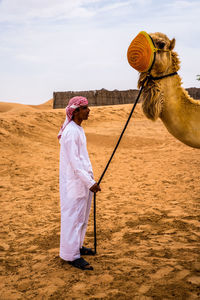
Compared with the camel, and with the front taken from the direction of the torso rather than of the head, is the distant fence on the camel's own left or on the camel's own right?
on the camel's own right

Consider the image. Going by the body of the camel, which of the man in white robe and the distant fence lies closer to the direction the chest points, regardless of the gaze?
the man in white robe

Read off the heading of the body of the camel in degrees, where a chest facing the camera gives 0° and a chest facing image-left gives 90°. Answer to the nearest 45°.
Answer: approximately 90°

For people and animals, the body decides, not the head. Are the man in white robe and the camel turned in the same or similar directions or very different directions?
very different directions

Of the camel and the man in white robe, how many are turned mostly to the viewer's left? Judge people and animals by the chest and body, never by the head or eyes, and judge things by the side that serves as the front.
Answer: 1

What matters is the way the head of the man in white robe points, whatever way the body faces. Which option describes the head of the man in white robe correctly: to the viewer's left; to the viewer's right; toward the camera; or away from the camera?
to the viewer's right

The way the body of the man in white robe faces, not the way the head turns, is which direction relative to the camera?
to the viewer's right

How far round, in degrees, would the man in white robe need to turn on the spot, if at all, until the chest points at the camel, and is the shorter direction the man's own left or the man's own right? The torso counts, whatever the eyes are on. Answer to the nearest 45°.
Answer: approximately 45° to the man's own right

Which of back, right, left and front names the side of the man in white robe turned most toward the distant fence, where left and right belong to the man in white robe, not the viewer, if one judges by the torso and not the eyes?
left
